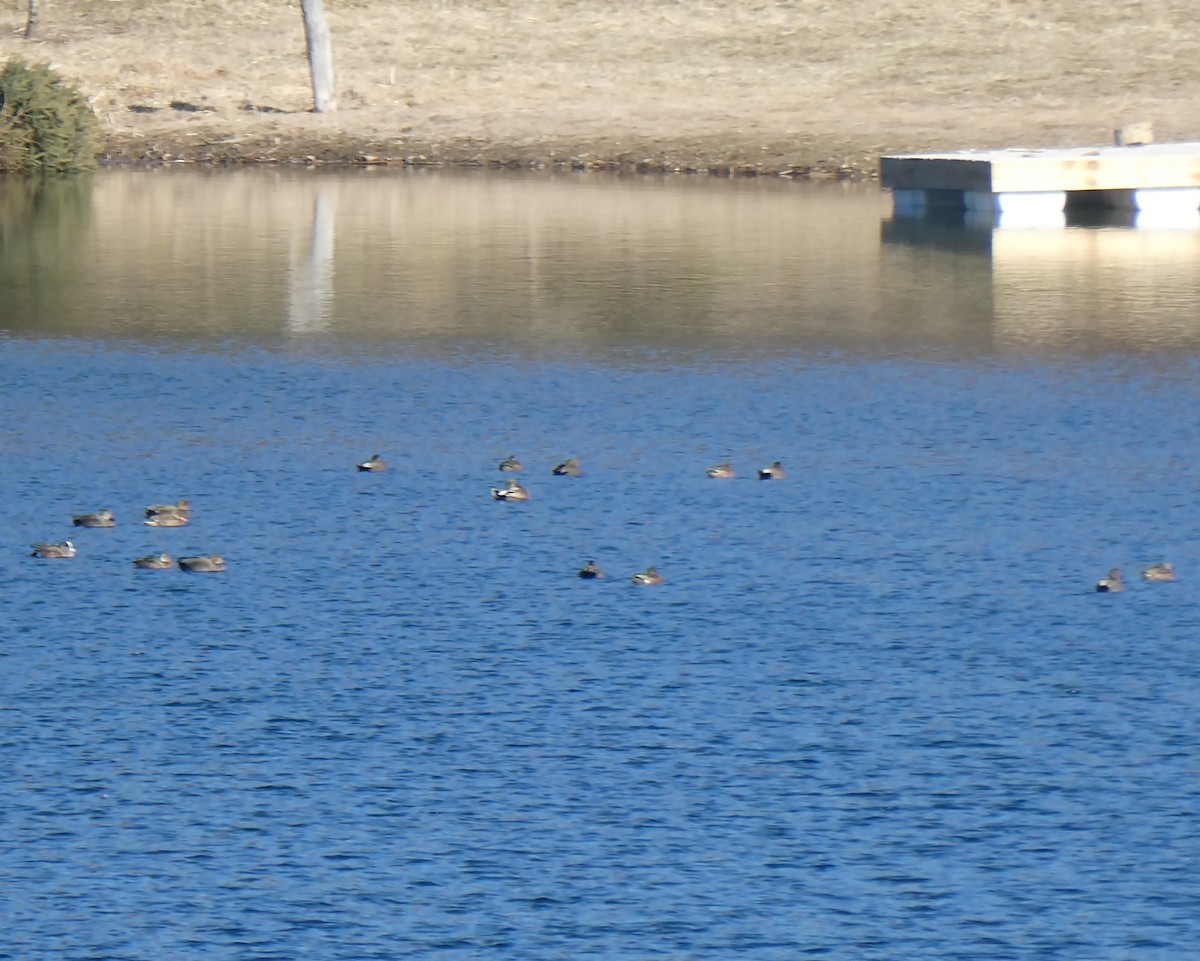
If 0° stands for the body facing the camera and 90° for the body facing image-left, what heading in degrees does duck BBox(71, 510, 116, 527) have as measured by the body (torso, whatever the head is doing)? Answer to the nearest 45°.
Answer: approximately 270°

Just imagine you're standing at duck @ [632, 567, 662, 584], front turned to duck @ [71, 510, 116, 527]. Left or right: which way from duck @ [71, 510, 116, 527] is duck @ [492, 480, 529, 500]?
right

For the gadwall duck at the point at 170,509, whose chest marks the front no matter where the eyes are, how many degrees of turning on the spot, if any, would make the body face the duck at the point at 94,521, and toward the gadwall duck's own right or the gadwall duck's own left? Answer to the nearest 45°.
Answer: approximately 180°

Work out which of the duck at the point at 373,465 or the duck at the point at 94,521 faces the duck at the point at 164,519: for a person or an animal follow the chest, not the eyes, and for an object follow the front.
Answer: the duck at the point at 94,521

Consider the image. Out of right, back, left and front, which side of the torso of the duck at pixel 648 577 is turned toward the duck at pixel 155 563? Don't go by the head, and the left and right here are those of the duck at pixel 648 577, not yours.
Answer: back

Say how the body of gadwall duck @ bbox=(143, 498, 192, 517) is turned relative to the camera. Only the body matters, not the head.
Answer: to the viewer's right

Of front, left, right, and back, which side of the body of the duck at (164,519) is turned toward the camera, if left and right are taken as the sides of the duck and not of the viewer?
right
